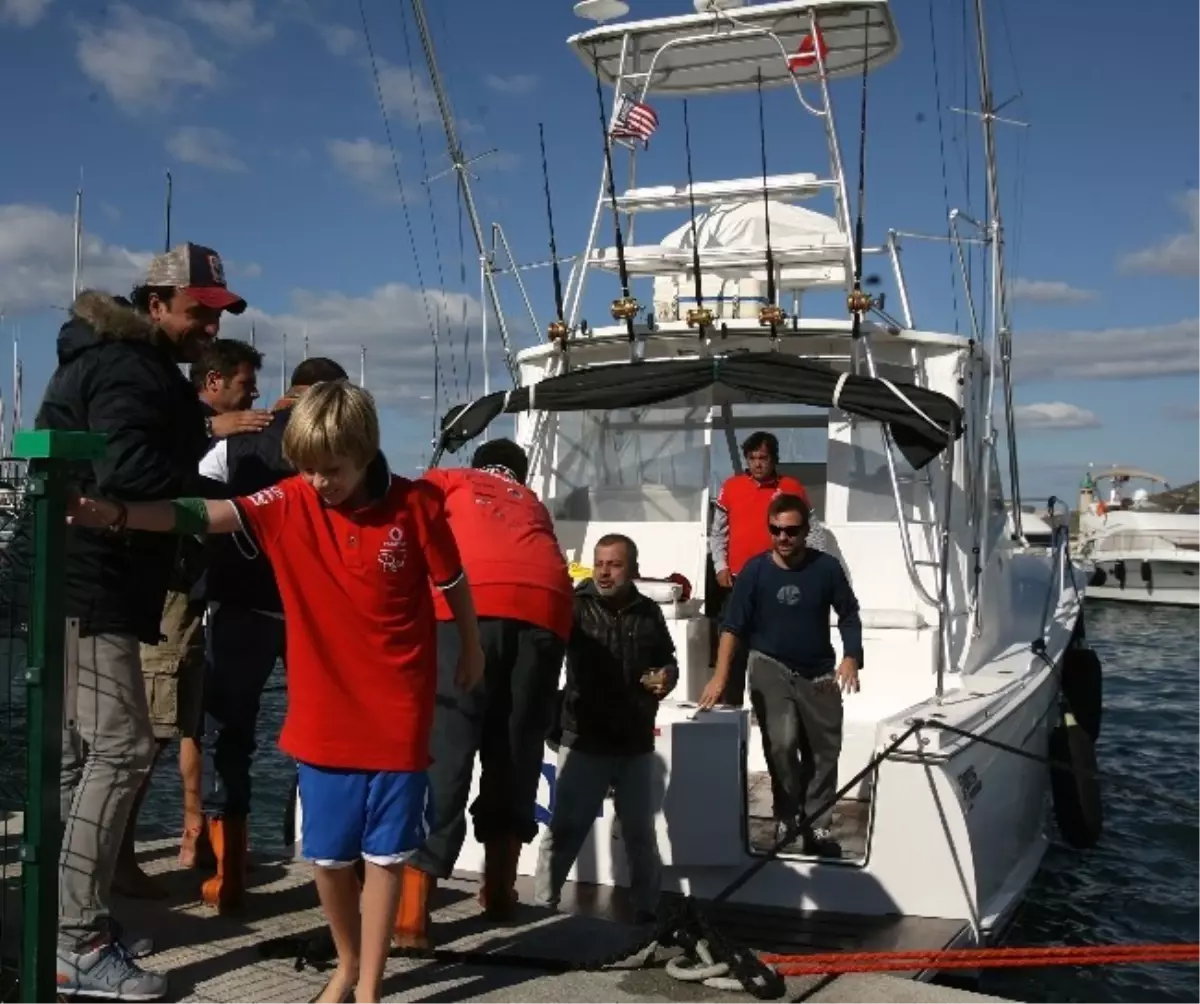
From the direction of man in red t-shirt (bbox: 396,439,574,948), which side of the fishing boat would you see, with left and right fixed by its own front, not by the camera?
back

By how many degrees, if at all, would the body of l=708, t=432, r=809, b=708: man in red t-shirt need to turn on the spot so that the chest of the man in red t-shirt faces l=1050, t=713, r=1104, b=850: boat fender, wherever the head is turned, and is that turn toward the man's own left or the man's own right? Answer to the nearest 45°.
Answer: approximately 135° to the man's own left

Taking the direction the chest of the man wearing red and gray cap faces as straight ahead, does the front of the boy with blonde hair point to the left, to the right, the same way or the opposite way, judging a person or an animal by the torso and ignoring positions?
to the right

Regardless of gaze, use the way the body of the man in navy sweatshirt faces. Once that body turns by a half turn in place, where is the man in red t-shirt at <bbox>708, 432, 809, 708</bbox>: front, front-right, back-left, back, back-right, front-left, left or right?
front

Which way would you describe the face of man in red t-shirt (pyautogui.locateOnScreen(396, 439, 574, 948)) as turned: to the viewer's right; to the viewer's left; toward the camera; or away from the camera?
away from the camera

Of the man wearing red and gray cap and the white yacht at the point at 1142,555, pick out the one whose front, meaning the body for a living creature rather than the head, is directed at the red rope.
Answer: the man wearing red and gray cap

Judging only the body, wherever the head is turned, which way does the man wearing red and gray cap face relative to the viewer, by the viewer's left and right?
facing to the right of the viewer

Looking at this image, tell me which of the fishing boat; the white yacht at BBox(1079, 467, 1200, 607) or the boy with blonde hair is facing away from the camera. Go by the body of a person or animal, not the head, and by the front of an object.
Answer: the fishing boat

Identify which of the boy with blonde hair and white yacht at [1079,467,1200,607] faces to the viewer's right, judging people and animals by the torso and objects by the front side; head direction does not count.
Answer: the white yacht

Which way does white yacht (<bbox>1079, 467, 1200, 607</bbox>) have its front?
to the viewer's right

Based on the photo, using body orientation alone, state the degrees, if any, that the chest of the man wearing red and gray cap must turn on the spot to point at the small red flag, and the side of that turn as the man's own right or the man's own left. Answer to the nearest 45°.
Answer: approximately 45° to the man's own left

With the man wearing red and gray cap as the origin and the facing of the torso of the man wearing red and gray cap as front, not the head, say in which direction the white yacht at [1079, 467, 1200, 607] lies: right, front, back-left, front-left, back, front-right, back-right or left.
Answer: front-left

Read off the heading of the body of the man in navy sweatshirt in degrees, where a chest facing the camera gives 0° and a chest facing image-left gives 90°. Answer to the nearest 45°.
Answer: approximately 0°
